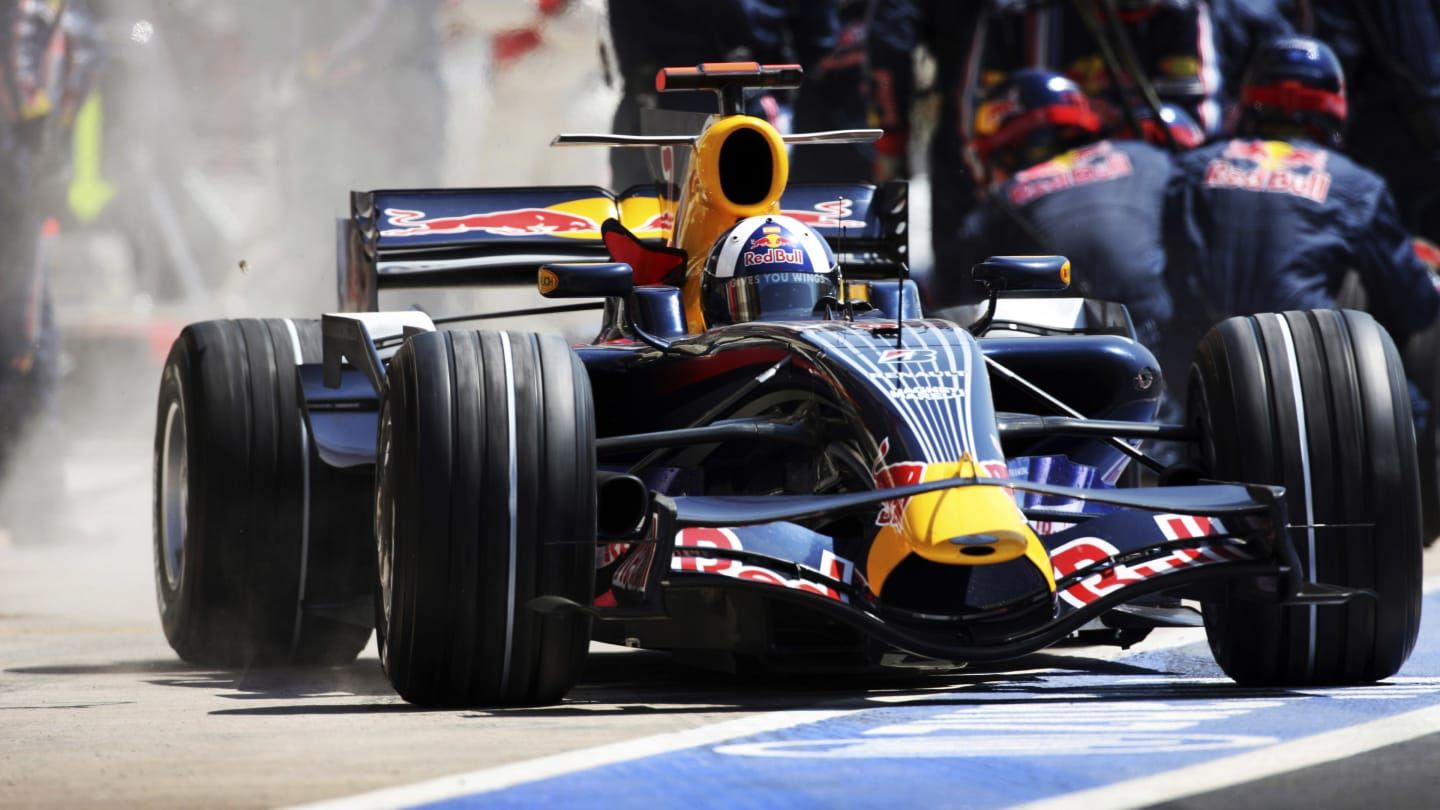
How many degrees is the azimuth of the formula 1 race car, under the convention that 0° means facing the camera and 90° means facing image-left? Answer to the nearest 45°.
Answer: approximately 0°
